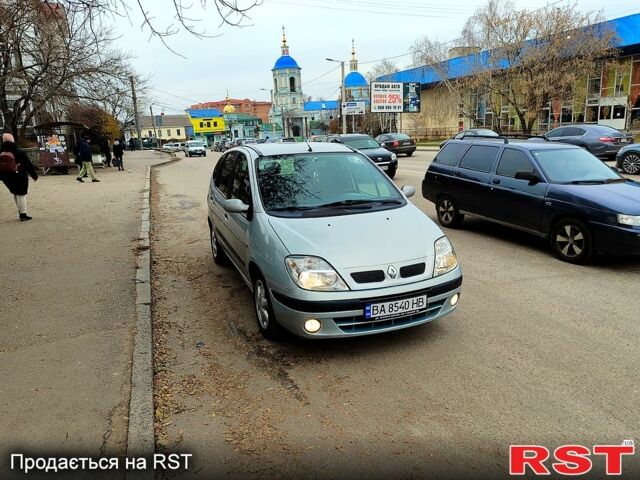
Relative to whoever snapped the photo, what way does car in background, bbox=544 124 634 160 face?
facing away from the viewer and to the left of the viewer

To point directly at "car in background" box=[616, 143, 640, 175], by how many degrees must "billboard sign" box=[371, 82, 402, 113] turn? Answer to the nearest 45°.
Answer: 0° — it already faces it

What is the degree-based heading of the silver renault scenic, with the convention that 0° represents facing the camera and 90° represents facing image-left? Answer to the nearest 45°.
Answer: approximately 315°

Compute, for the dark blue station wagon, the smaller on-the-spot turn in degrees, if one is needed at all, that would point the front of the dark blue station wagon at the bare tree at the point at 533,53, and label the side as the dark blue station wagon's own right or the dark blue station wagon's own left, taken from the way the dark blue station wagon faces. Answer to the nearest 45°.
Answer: approximately 135° to the dark blue station wagon's own left

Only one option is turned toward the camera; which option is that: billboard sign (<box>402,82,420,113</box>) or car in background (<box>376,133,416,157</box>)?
the billboard sign

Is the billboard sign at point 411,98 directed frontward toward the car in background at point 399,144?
yes

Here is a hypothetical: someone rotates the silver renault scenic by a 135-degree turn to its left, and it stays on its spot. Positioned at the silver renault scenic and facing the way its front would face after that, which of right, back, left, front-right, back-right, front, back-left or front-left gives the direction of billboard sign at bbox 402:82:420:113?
front

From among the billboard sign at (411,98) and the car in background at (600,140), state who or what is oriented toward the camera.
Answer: the billboard sign

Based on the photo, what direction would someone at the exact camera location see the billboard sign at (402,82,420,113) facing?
facing the viewer

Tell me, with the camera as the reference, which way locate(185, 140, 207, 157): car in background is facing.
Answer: facing the viewer and to the right of the viewer

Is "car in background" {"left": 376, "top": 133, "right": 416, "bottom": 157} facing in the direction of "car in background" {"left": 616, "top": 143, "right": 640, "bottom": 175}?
no

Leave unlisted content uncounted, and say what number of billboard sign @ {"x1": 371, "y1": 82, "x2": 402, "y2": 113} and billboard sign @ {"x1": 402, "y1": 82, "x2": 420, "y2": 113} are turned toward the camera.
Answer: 2

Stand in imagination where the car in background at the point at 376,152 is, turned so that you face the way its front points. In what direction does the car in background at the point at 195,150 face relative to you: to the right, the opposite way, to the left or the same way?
the same way
